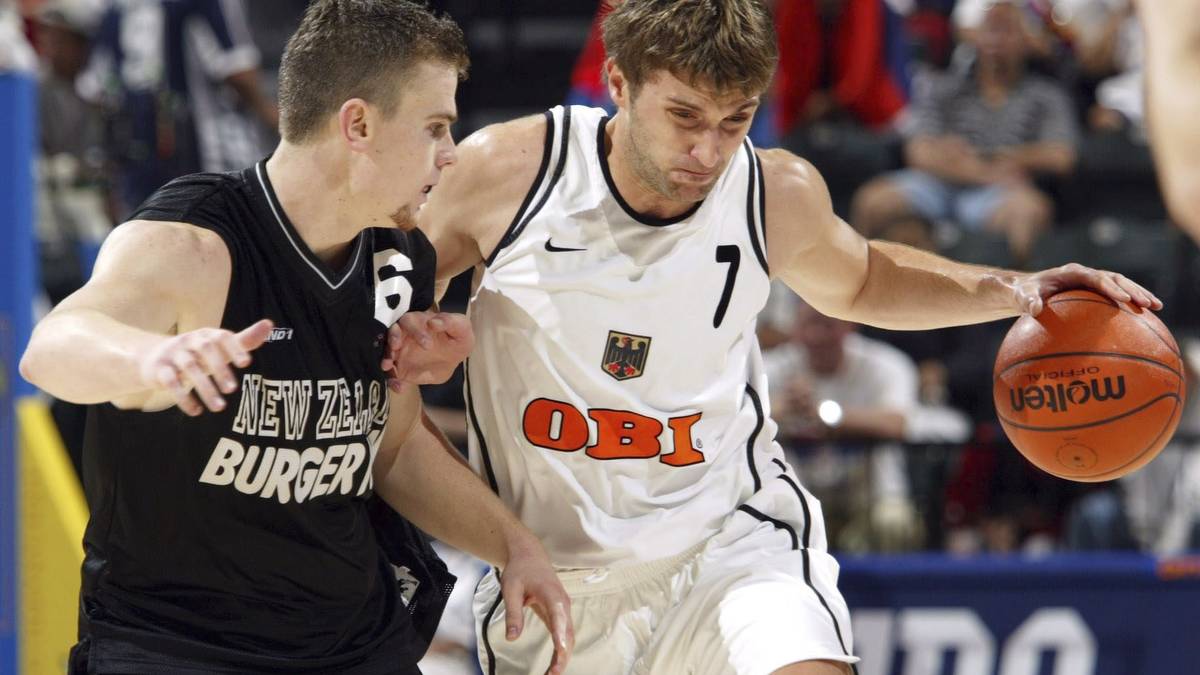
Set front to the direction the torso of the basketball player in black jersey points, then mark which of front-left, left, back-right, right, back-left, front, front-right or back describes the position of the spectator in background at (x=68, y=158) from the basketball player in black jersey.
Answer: back-left

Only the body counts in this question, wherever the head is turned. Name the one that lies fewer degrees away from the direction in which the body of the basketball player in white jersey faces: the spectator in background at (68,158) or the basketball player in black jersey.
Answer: the basketball player in black jersey

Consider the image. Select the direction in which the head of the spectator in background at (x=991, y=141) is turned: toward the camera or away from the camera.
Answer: toward the camera

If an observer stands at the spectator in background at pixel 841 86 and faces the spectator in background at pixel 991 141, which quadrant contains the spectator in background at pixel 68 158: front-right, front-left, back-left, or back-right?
back-right

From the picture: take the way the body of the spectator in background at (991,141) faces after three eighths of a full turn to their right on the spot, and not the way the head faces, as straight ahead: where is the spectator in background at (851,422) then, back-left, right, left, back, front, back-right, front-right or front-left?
back-left

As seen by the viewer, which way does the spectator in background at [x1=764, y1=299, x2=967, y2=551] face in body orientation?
toward the camera

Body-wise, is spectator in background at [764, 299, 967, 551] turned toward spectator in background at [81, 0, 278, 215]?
no

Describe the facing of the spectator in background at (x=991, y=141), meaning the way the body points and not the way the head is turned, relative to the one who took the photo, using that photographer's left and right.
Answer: facing the viewer

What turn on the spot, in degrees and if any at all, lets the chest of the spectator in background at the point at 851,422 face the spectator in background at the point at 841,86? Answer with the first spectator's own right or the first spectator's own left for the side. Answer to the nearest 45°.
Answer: approximately 180°

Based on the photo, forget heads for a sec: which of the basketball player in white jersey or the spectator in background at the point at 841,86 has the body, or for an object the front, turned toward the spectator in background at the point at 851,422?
the spectator in background at the point at 841,86

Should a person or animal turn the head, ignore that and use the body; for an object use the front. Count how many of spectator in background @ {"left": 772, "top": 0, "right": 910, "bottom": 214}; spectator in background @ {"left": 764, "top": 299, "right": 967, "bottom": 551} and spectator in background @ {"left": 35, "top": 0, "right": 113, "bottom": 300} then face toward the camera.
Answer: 3

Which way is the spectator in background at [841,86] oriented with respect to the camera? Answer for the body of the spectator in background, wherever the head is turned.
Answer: toward the camera

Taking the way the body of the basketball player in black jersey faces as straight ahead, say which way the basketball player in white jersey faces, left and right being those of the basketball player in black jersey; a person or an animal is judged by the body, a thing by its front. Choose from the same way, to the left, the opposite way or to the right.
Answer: to the right

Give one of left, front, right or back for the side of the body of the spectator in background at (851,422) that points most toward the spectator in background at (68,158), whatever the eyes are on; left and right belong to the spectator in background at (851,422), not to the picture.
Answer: right

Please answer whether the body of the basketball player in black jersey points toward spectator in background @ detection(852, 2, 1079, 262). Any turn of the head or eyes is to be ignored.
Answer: no

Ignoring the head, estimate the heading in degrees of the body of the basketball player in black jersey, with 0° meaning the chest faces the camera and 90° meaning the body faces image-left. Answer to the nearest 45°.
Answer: approximately 315°

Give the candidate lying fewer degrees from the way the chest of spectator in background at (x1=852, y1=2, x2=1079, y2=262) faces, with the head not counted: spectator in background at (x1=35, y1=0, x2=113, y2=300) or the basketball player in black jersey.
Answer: the basketball player in black jersey

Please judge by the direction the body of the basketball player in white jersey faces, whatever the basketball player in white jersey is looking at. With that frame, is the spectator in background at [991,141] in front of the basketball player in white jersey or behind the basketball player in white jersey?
behind

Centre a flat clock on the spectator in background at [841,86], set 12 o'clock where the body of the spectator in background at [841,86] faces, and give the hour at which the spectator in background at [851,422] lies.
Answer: the spectator in background at [851,422] is roughly at 12 o'clock from the spectator in background at [841,86].
